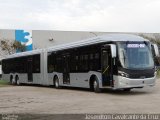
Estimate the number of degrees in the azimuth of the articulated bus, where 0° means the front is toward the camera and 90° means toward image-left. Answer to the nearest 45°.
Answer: approximately 315°
